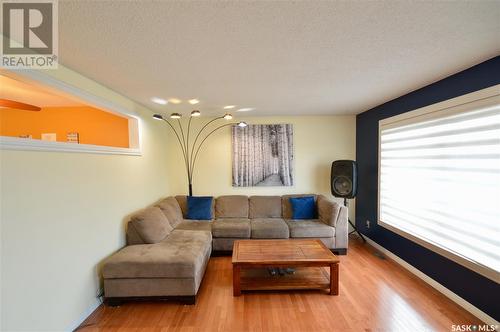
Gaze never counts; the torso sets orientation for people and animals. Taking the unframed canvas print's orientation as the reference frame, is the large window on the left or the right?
on its left

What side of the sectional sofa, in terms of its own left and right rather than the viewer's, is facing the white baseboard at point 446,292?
left

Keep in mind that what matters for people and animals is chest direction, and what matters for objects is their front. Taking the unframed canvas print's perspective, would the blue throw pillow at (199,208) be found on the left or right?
on its right

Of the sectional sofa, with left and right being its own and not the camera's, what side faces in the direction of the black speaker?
left

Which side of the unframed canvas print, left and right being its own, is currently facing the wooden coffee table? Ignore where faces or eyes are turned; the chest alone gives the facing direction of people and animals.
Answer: front

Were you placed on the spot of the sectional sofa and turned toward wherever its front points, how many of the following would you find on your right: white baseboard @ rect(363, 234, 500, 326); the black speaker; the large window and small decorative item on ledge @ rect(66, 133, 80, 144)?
1

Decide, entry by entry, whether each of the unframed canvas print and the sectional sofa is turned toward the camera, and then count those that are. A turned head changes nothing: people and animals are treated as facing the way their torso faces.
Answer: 2

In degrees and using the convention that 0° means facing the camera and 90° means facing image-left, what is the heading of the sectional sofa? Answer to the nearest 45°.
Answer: approximately 0°

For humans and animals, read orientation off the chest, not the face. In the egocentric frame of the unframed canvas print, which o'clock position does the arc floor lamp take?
The arc floor lamp is roughly at 3 o'clock from the unframed canvas print.

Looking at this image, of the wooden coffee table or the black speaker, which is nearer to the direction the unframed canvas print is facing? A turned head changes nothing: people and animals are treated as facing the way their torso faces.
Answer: the wooden coffee table

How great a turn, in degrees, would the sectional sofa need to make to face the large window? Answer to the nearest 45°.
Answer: approximately 90° to its left

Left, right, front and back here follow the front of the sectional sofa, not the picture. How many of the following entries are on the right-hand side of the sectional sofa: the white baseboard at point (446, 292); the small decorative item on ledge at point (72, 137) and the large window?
1

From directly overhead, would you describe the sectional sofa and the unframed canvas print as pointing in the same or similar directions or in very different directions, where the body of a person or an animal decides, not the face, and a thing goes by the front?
same or similar directions

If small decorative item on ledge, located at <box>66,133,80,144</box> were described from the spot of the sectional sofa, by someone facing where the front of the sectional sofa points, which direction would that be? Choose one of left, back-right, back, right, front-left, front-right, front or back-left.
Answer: right

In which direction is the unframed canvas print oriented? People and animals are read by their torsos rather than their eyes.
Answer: toward the camera
